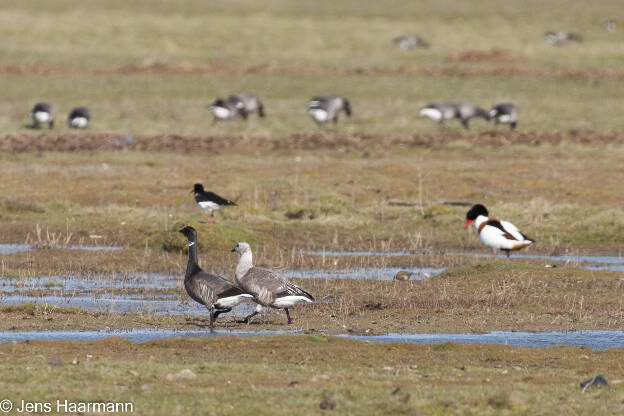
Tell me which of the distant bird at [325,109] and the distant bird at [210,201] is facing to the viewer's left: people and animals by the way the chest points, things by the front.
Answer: the distant bird at [210,201]

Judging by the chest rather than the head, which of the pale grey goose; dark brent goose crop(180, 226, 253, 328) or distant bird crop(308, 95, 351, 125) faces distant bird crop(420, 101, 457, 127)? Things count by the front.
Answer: distant bird crop(308, 95, 351, 125)

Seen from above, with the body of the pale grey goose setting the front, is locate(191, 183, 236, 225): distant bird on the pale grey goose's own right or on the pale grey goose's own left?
on the pale grey goose's own right

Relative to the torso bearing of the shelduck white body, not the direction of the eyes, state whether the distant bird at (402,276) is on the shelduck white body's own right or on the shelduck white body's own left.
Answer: on the shelduck white body's own left

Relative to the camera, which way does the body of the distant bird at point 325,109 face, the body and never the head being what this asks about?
to the viewer's right

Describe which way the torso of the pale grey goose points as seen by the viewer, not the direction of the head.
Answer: to the viewer's left

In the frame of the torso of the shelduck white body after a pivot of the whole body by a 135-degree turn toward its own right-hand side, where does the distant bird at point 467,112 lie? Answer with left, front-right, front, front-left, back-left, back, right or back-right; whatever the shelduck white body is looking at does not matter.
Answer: front-left

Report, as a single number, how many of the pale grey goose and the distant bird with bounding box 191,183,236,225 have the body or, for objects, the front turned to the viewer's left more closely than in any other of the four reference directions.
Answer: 2

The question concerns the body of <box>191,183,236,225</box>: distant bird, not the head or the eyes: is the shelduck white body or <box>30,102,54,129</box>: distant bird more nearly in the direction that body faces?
the distant bird

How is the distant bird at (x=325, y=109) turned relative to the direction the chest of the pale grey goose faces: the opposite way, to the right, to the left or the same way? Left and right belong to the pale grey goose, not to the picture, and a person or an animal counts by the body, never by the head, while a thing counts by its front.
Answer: the opposite way

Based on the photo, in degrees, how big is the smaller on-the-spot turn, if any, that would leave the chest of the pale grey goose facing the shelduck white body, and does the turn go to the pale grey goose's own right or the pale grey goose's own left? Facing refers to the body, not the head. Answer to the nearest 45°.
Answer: approximately 135° to the pale grey goose's own right

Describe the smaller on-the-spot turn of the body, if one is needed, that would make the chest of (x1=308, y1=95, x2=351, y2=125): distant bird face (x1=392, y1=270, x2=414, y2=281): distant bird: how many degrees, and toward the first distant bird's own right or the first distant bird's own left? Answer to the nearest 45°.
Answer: approximately 90° to the first distant bird's own right

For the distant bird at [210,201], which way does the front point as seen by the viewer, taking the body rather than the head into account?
to the viewer's left

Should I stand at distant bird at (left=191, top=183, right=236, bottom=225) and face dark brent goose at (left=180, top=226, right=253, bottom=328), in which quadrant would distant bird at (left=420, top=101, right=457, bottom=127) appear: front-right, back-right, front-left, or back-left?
back-left

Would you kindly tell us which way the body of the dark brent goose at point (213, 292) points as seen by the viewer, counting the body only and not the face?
to the viewer's left

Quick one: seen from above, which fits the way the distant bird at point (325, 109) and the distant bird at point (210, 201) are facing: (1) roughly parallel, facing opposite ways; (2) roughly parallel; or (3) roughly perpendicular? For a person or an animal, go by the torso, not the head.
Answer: roughly parallel, facing opposite ways

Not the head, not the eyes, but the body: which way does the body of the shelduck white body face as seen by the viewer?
to the viewer's left

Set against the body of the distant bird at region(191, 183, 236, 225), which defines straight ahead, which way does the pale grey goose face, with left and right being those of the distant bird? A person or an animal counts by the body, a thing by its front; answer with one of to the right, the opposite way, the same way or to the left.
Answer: the same way

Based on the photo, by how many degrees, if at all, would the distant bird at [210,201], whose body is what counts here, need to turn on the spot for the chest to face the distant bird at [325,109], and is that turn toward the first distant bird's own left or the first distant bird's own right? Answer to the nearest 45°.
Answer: approximately 90° to the first distant bird's own right
